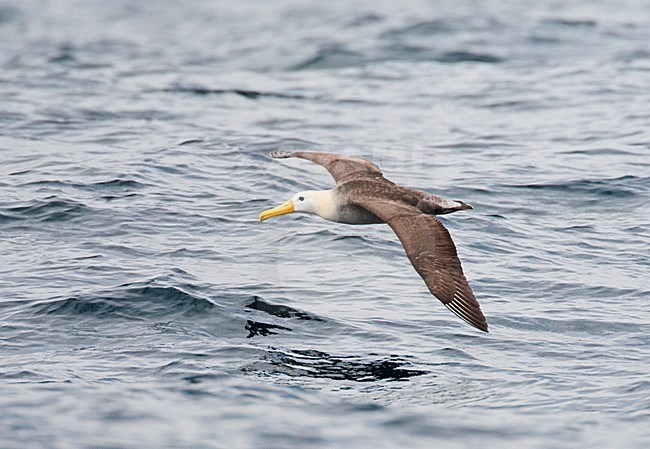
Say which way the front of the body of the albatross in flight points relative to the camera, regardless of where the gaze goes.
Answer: to the viewer's left
